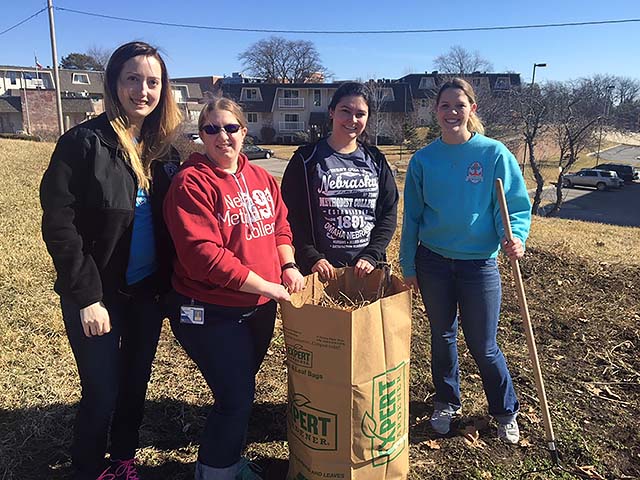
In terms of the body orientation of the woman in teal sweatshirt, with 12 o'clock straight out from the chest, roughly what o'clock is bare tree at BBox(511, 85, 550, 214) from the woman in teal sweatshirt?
The bare tree is roughly at 6 o'clock from the woman in teal sweatshirt.

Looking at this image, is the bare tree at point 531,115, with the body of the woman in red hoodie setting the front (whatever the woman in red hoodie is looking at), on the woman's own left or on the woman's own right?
on the woman's own left

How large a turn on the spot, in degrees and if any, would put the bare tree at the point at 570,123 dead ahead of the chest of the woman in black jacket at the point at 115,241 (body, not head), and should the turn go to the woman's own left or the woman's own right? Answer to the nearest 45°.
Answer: approximately 90° to the woman's own left

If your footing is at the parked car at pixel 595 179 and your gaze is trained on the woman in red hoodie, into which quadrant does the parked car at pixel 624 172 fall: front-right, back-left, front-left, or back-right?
back-left

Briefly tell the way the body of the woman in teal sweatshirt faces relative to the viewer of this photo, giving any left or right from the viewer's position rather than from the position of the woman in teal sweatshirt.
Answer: facing the viewer

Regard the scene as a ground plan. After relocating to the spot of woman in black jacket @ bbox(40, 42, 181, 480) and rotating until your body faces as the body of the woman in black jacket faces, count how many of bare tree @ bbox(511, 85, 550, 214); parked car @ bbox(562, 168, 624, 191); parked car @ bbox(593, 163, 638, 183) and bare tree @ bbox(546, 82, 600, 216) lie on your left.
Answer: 4

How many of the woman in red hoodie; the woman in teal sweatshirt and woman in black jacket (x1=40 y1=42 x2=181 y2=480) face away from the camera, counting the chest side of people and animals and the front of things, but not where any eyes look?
0

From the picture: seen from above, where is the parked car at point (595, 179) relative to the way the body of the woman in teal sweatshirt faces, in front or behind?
behind

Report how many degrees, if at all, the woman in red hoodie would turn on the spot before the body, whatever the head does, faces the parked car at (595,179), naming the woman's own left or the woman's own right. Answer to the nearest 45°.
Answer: approximately 90° to the woman's own left

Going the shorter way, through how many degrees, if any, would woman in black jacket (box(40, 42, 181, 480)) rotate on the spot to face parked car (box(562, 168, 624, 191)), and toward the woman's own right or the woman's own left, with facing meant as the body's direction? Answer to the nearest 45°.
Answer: approximately 90° to the woman's own left

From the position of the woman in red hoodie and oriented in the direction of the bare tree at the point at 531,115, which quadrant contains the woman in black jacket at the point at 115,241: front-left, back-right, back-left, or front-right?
back-left

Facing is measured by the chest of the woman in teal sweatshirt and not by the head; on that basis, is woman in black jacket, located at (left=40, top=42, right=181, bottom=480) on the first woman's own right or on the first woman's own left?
on the first woman's own right

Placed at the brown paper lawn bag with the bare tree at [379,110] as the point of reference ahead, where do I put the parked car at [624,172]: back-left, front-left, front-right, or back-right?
front-right

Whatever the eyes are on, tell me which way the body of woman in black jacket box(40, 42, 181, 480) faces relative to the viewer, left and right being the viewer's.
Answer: facing the viewer and to the right of the viewer

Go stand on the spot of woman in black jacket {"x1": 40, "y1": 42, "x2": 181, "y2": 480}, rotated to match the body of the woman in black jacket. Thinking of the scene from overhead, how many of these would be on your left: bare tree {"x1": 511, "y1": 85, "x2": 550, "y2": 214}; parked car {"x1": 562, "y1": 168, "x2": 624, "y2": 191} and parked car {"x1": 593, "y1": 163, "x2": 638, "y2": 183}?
3

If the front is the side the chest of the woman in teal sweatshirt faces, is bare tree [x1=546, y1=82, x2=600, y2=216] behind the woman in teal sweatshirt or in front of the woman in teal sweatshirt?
behind
